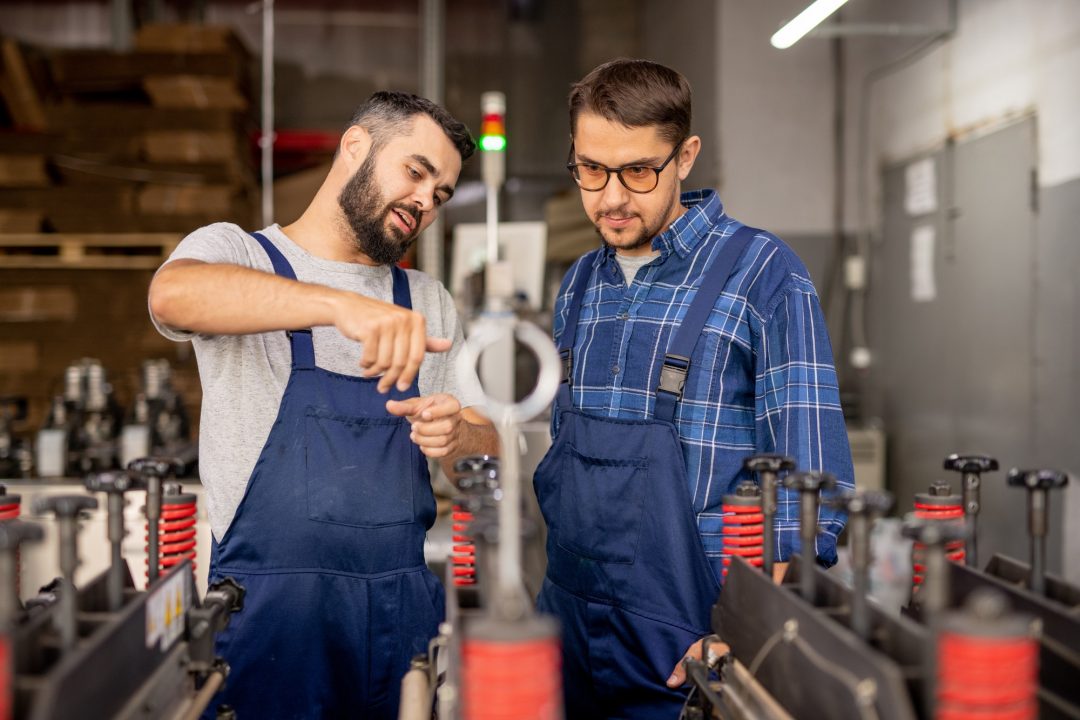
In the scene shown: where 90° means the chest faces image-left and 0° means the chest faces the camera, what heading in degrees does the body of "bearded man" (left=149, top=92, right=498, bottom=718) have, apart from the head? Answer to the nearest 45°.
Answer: approximately 315°

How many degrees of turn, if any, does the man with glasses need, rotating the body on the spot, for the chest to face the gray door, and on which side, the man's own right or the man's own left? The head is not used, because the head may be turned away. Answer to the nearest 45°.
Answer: approximately 180°

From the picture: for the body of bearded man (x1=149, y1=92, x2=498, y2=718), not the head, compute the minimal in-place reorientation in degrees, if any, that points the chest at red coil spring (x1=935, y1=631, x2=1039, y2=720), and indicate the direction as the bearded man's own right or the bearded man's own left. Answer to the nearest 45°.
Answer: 0° — they already face it

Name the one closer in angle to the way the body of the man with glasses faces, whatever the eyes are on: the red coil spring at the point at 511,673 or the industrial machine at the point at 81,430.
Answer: the red coil spring

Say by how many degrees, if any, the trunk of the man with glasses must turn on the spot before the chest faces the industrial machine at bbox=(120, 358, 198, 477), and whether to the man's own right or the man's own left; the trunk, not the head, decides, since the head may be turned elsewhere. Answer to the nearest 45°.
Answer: approximately 90° to the man's own right

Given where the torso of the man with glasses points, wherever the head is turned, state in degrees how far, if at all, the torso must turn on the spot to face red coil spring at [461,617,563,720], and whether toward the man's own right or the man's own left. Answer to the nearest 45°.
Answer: approximately 45° to the man's own left

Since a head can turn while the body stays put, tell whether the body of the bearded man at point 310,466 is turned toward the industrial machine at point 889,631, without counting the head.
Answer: yes

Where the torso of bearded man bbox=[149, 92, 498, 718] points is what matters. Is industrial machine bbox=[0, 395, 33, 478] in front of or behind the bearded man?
behind

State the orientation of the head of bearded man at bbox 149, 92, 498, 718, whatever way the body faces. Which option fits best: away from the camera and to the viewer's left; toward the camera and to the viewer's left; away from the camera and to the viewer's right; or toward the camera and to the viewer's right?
toward the camera and to the viewer's right

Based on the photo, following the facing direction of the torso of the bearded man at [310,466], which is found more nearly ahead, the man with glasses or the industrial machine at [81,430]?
the man with glasses

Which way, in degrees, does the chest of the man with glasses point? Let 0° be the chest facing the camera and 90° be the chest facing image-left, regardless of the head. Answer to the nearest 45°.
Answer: approximately 45°
